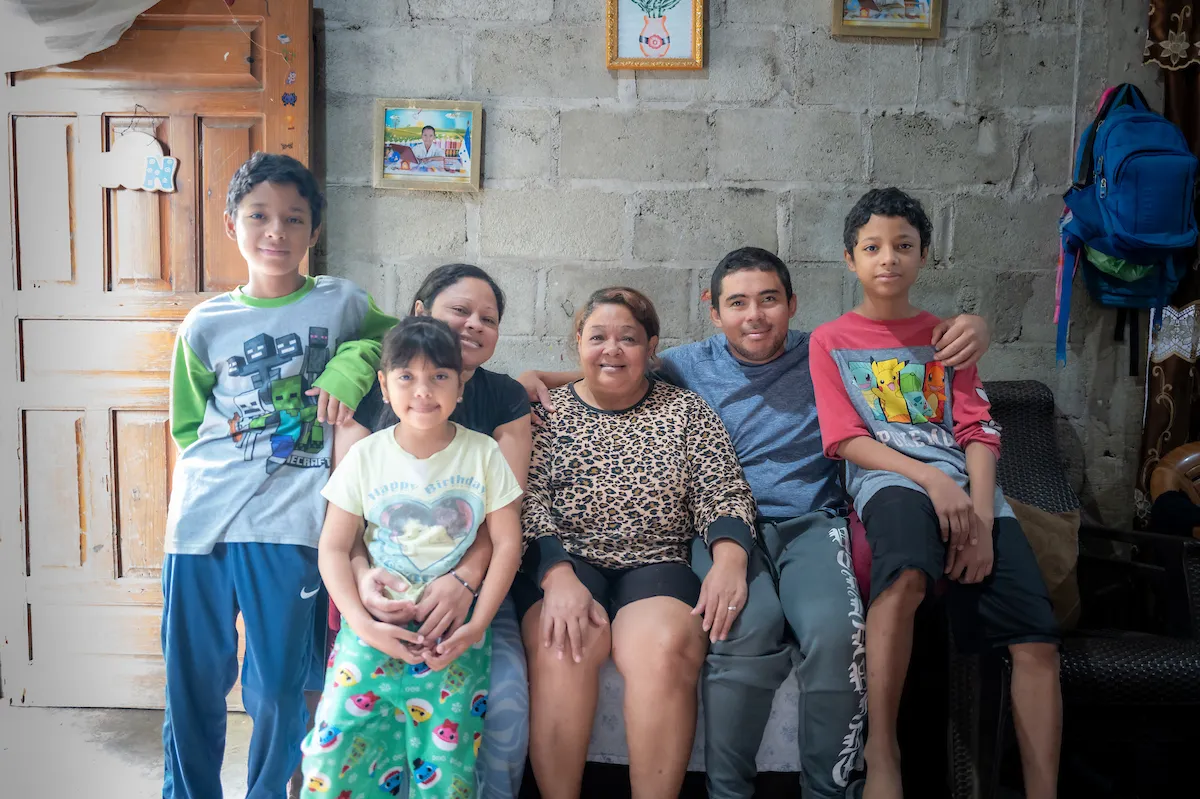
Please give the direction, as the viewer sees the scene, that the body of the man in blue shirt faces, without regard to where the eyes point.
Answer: toward the camera

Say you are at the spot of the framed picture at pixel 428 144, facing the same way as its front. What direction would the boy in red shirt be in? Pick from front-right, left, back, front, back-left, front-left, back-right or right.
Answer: front-left

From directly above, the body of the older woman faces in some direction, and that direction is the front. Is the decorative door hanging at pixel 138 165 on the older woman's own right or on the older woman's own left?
on the older woman's own right

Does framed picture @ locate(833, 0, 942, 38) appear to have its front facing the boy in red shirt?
yes

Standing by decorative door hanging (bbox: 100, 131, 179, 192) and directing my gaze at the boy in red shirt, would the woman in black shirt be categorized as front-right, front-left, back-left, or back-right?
front-right

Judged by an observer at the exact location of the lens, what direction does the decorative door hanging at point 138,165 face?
facing the viewer

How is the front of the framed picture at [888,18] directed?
toward the camera

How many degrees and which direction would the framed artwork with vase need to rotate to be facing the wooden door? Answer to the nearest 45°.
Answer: approximately 90° to its right
